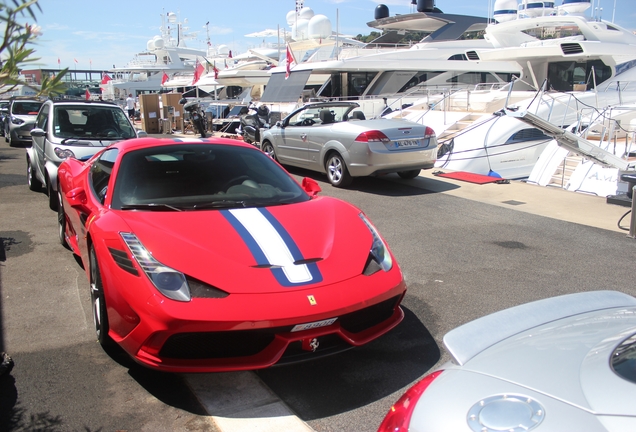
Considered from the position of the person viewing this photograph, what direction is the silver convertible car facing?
facing away from the viewer and to the left of the viewer

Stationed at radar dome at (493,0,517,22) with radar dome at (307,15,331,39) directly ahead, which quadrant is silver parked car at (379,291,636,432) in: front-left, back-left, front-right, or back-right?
back-left

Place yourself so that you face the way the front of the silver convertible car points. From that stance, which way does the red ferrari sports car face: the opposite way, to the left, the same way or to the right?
the opposite way

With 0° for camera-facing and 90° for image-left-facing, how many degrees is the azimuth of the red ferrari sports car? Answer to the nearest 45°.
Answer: approximately 315°

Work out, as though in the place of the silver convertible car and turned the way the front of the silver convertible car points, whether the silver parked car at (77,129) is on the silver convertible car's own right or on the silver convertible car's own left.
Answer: on the silver convertible car's own left

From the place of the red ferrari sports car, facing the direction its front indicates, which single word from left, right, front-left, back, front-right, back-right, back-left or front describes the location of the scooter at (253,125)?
back-left

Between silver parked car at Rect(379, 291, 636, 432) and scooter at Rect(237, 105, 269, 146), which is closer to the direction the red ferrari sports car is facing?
the silver parked car

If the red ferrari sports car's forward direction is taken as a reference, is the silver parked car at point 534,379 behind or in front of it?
in front
